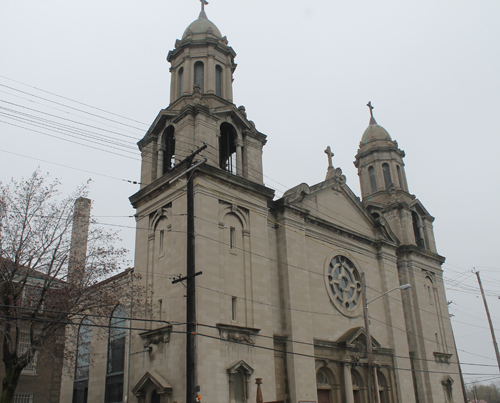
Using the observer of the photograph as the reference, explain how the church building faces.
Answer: facing the viewer and to the right of the viewer
